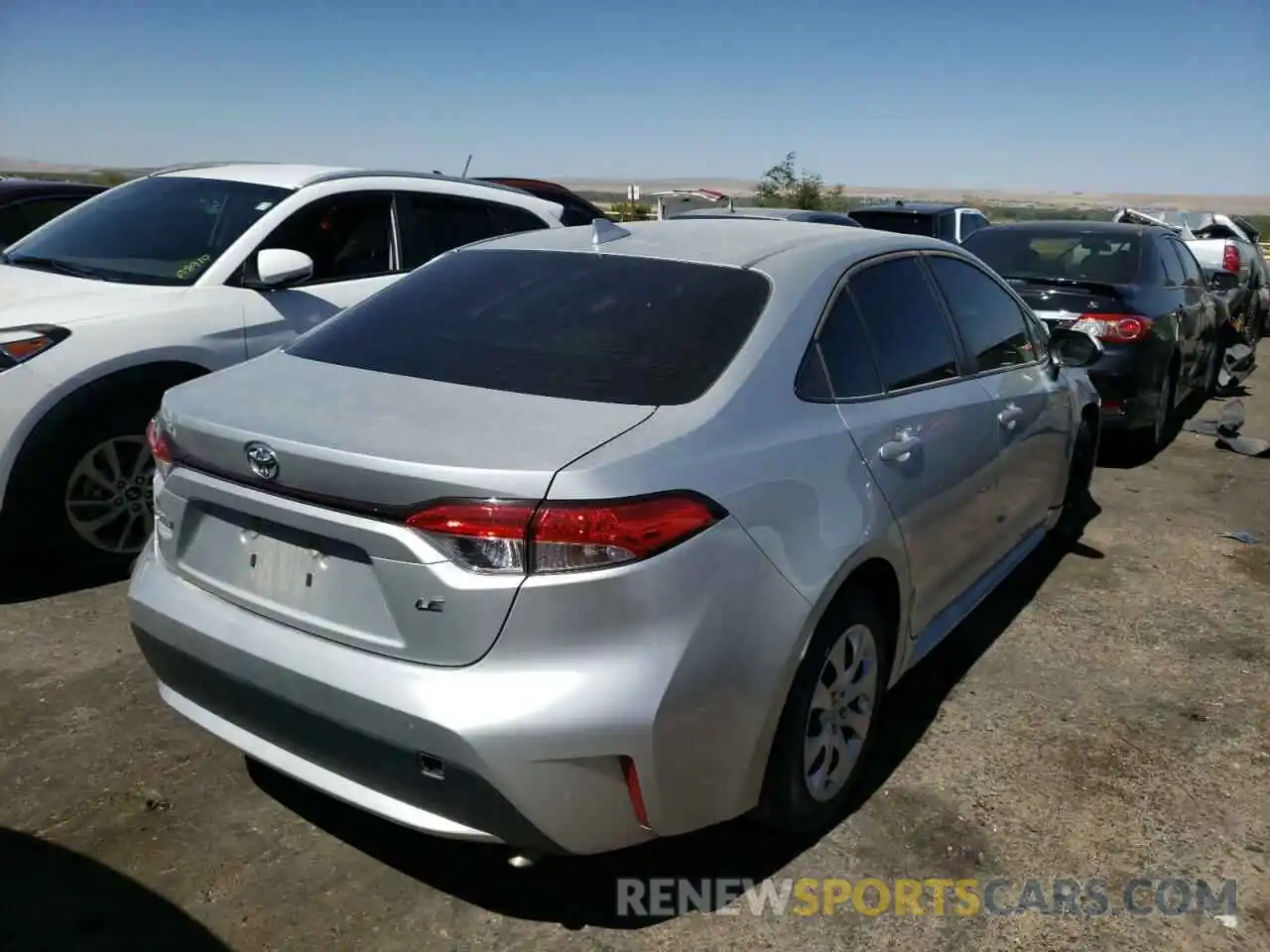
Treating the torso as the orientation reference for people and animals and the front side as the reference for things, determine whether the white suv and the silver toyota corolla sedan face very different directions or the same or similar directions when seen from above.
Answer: very different directions

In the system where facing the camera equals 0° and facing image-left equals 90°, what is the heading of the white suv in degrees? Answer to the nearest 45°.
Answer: approximately 45°

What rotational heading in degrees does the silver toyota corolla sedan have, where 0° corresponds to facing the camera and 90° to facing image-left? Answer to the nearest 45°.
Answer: approximately 225°

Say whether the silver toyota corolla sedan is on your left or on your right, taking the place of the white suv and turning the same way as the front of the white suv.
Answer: on your left

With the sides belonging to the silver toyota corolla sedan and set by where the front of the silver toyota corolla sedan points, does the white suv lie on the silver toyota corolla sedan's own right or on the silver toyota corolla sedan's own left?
on the silver toyota corolla sedan's own left
